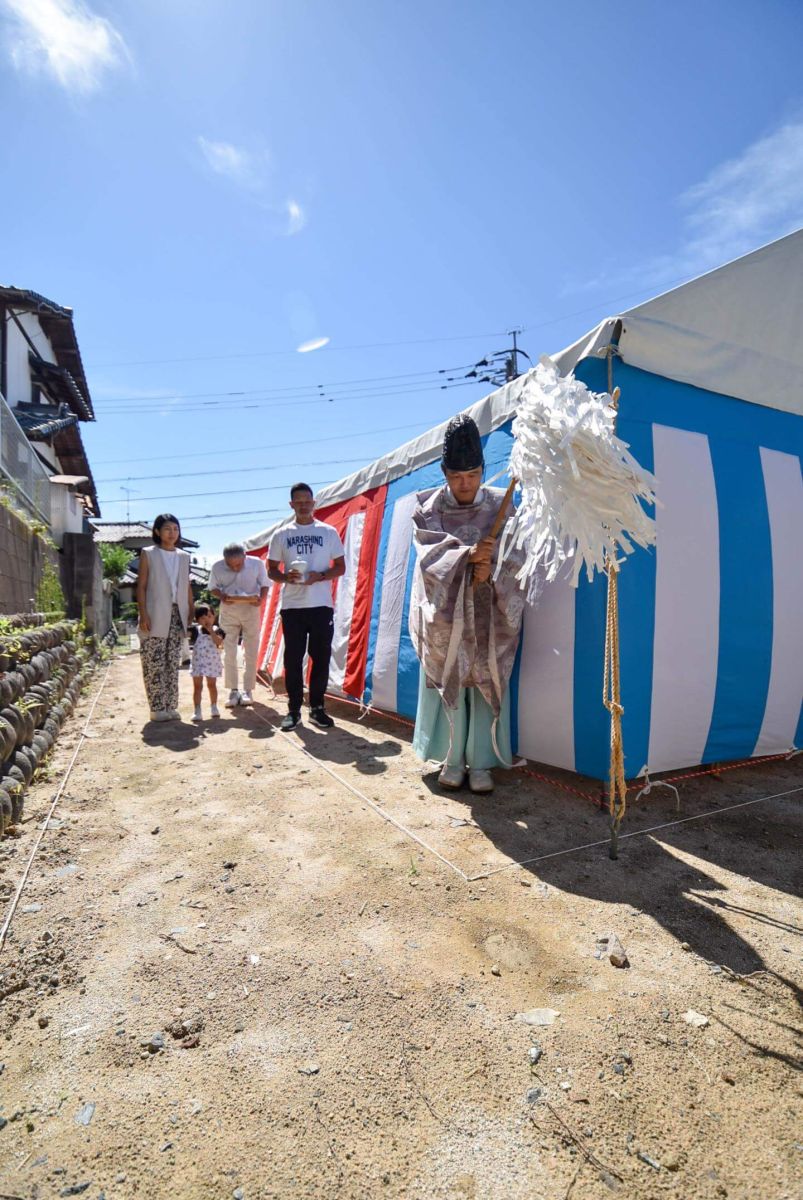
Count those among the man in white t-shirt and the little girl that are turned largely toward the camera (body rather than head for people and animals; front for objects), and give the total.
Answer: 2

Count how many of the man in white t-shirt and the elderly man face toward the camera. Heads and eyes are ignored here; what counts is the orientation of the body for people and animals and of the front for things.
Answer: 2

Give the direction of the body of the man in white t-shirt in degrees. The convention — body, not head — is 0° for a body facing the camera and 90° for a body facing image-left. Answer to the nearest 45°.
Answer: approximately 0°

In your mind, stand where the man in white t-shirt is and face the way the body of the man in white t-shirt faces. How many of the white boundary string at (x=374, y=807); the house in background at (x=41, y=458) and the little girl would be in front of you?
1

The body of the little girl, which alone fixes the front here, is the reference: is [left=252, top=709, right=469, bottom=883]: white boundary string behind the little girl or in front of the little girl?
in front

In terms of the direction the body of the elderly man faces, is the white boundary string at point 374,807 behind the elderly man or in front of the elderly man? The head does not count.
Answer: in front

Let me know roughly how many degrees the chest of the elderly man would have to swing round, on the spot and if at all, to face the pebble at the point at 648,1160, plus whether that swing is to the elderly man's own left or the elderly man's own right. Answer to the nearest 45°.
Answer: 0° — they already face it

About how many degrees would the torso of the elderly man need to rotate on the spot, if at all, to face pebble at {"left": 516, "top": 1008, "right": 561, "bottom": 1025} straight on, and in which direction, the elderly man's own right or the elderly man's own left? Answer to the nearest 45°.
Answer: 0° — they already face it

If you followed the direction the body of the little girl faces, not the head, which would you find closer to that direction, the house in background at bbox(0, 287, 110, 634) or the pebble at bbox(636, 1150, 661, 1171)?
the pebble
